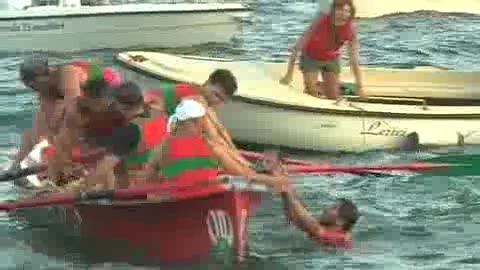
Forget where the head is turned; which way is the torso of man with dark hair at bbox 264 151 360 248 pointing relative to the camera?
to the viewer's left

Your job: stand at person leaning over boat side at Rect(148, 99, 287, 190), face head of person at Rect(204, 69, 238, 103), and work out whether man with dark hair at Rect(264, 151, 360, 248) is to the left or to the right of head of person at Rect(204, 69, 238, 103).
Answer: right

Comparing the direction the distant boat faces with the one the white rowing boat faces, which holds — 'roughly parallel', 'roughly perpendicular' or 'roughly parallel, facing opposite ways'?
roughly parallel, facing opposite ways

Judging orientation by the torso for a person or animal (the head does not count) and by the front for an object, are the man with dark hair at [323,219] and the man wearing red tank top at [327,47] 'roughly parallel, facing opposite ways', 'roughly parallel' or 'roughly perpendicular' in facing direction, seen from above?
roughly perpendicular

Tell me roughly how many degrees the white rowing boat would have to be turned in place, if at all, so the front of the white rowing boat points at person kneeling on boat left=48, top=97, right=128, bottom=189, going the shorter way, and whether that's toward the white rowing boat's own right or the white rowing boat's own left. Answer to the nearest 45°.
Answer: approximately 45° to the white rowing boat's own left

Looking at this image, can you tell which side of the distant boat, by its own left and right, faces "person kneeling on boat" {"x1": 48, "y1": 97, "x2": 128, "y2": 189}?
right

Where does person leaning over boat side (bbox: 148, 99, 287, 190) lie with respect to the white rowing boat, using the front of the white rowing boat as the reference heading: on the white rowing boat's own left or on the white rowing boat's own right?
on the white rowing boat's own left

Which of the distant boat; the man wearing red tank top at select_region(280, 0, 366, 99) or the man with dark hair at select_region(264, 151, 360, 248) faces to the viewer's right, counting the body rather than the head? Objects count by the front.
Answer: the distant boat

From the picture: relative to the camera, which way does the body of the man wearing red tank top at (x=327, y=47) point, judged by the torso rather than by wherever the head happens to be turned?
toward the camera

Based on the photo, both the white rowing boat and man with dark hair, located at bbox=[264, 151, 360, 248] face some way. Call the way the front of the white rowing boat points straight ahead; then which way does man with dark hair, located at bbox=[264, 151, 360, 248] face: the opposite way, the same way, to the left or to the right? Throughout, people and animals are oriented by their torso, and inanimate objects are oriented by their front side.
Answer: the same way

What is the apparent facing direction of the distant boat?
to the viewer's right

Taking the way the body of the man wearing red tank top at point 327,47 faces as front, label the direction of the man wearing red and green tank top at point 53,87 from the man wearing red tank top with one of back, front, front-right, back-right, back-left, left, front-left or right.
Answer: front-right

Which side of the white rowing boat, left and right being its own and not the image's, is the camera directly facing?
left

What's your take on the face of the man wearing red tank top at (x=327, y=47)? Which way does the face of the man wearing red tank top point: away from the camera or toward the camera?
toward the camera
